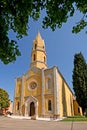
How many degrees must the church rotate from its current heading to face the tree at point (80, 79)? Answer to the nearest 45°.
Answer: approximately 135° to its left

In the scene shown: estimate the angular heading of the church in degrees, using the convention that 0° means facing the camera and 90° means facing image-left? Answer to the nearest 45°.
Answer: approximately 45°
